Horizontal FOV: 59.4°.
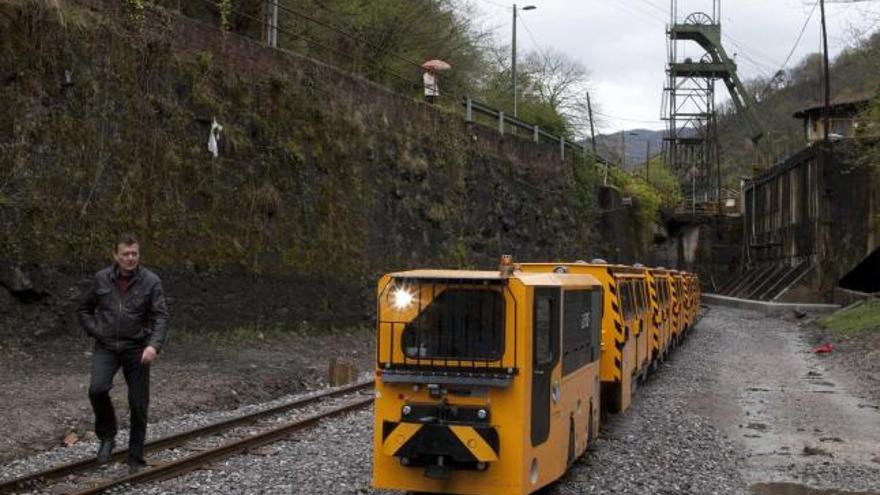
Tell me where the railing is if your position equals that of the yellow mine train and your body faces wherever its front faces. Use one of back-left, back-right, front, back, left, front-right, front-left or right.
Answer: back-right

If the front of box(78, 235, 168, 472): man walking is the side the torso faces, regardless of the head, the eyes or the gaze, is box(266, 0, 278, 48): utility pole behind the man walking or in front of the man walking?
behind

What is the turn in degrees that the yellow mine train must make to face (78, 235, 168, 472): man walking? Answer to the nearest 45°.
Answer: approximately 45° to its right

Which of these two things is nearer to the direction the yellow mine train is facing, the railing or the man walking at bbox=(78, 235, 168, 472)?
the man walking

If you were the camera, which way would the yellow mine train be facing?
facing the viewer and to the left of the viewer

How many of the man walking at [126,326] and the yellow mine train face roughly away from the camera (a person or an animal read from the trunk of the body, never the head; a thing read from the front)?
0

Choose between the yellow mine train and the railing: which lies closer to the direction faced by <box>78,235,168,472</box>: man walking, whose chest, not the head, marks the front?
the yellow mine train

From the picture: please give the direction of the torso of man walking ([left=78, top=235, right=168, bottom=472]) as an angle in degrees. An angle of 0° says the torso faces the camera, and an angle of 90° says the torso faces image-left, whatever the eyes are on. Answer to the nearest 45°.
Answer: approximately 0°

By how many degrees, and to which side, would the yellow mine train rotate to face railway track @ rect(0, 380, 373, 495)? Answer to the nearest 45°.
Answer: approximately 90° to its right
